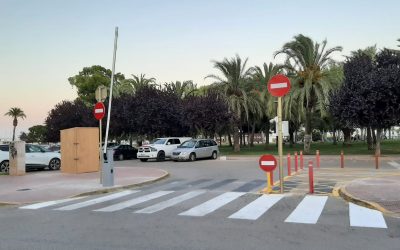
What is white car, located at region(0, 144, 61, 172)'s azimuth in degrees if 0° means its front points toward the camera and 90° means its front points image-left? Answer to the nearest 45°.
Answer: approximately 270°

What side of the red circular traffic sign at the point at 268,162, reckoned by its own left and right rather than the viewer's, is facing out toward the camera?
front

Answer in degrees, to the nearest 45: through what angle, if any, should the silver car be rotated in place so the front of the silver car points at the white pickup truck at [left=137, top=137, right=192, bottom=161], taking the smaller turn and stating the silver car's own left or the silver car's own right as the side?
approximately 45° to the silver car's own right

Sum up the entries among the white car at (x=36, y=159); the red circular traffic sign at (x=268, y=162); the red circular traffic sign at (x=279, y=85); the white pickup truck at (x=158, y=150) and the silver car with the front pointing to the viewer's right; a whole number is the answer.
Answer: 1

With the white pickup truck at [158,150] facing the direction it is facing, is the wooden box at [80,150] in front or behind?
in front

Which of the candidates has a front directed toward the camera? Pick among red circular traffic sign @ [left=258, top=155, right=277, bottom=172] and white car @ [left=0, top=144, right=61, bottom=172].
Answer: the red circular traffic sign

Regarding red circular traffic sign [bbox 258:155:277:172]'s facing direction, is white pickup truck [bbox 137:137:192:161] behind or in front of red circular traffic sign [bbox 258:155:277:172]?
behind

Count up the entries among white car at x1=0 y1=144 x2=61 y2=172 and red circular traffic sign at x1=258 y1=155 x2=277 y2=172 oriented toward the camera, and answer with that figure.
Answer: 1

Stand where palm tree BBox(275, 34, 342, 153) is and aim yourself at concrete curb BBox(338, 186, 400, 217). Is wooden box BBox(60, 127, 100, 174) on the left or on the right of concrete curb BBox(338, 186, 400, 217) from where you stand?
right

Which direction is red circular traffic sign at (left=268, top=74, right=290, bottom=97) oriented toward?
toward the camera

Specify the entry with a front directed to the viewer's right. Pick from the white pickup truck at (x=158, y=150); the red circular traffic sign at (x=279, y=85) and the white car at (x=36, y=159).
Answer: the white car at (x=36, y=159)

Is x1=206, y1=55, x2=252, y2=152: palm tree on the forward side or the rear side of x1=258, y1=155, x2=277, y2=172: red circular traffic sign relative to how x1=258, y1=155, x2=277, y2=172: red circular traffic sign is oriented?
on the rear side
